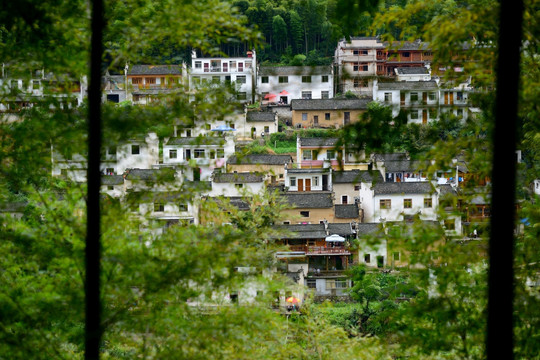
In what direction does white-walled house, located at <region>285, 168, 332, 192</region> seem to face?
toward the camera

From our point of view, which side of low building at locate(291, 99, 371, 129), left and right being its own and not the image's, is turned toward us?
front

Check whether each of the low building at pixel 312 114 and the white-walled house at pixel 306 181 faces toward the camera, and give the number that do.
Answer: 2

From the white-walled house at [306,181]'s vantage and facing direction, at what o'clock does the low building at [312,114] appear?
The low building is roughly at 6 o'clock from the white-walled house.

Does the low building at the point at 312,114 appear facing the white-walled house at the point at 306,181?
yes
